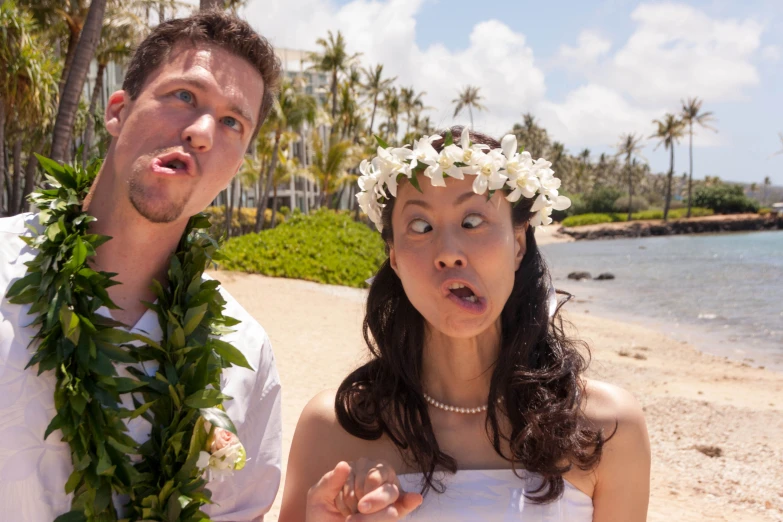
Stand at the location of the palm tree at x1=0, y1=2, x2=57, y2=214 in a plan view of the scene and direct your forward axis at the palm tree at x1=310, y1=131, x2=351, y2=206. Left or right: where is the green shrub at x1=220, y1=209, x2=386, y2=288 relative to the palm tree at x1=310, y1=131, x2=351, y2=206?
right

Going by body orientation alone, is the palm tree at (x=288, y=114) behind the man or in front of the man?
behind

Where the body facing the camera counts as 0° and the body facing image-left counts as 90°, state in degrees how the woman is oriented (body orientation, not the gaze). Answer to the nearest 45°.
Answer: approximately 0°

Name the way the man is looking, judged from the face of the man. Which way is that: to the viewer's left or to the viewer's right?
to the viewer's right

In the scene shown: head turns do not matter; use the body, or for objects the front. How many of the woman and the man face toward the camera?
2

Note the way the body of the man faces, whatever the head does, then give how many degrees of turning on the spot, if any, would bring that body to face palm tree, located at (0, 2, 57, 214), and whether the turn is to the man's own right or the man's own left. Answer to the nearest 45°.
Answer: approximately 180°

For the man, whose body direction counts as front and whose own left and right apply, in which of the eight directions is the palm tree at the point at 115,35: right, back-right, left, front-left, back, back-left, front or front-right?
back

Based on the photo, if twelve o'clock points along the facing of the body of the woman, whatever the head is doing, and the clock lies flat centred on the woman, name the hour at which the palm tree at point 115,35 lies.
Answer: The palm tree is roughly at 5 o'clock from the woman.

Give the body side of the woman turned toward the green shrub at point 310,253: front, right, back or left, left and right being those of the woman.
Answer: back
